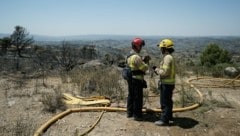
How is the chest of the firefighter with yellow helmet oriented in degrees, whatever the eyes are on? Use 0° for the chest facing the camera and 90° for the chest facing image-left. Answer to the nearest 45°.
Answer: approximately 90°

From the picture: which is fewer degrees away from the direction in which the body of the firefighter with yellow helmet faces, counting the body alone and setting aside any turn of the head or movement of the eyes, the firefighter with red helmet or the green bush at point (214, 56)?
the firefighter with red helmet

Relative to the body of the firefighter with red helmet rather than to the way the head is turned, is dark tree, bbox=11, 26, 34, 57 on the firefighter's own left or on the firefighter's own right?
on the firefighter's own left

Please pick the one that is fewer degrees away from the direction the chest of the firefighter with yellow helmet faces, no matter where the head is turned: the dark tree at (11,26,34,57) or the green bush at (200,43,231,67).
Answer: the dark tree

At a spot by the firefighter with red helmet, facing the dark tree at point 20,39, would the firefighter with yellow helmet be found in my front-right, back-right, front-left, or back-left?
back-right

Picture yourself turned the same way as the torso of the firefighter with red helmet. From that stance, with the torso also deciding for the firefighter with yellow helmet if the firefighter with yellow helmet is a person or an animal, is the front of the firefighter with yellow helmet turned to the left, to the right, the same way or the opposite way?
the opposite way

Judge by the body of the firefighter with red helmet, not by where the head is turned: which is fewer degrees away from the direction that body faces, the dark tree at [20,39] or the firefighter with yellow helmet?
the firefighter with yellow helmet

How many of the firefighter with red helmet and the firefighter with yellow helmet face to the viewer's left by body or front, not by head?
1

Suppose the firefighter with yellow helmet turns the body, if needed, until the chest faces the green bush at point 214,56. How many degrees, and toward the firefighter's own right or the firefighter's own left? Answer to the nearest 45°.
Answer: approximately 90° to the firefighter's own right

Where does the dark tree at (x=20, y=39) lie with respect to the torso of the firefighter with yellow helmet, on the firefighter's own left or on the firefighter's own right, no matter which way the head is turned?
on the firefighter's own right

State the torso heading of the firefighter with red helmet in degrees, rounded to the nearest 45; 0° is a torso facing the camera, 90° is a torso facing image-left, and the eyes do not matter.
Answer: approximately 270°

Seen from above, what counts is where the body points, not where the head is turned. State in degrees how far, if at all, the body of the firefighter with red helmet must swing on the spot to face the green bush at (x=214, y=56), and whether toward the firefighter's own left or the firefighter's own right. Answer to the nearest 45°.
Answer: approximately 90° to the firefighter's own left

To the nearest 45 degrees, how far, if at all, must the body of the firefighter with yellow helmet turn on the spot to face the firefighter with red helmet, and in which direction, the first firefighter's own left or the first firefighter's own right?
0° — they already face them

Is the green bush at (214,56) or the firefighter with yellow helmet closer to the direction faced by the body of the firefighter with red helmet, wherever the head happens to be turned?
the firefighter with yellow helmet
